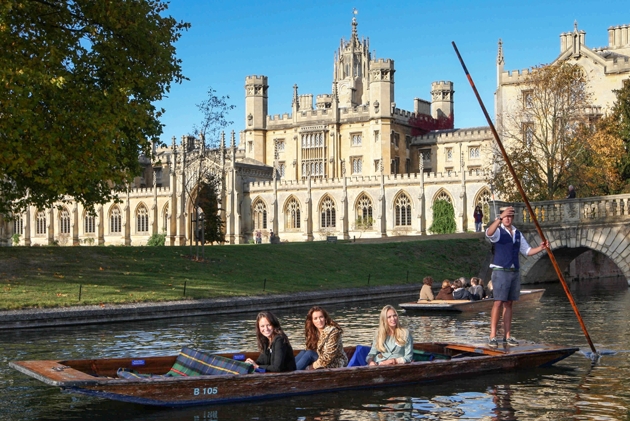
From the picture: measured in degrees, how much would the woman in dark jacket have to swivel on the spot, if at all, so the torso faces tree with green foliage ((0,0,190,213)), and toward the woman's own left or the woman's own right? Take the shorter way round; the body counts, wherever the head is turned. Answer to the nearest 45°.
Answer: approximately 90° to the woman's own right

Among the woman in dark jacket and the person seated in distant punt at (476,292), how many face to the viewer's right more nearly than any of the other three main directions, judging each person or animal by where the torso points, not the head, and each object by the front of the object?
0

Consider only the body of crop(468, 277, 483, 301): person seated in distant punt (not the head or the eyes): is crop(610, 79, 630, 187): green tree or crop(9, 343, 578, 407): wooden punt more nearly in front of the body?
the wooden punt

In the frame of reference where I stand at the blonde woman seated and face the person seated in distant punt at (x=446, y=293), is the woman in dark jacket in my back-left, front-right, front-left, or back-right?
back-left

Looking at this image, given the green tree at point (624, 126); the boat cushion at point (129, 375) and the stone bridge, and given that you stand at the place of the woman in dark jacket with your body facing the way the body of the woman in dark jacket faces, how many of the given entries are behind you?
2

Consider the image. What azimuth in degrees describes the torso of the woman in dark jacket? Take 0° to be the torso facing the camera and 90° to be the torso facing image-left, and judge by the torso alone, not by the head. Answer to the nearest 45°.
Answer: approximately 45°

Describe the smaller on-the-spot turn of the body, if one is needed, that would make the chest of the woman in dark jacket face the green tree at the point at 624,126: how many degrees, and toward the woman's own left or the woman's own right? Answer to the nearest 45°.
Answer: approximately 180°

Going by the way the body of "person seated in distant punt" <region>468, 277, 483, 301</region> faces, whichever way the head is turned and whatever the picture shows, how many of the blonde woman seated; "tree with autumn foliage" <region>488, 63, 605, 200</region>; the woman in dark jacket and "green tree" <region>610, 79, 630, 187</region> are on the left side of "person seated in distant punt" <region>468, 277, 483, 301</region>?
2
